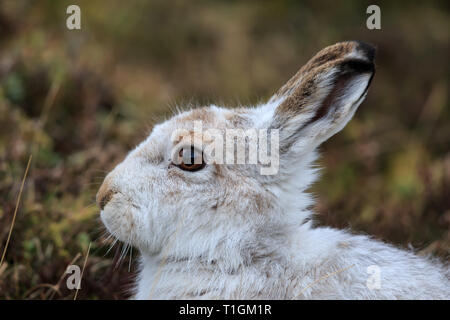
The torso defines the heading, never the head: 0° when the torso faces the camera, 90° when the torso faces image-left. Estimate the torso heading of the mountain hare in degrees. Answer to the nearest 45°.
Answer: approximately 90°
